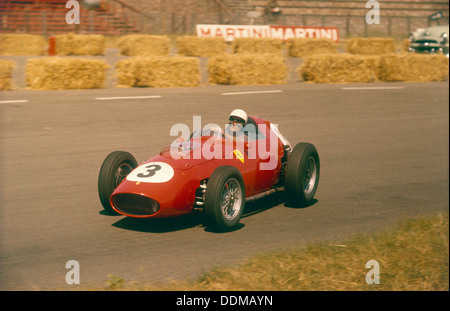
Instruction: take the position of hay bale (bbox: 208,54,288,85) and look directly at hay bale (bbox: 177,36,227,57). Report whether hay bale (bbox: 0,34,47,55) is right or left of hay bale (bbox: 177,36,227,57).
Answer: left

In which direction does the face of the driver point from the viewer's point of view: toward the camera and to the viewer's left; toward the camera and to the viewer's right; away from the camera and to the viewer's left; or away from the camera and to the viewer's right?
toward the camera and to the viewer's left

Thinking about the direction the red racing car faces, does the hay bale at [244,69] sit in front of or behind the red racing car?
behind

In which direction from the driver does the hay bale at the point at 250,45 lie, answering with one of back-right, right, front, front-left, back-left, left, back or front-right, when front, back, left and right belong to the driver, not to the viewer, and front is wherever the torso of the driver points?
back-right

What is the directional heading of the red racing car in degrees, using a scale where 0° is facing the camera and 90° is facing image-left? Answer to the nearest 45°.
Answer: approximately 45°

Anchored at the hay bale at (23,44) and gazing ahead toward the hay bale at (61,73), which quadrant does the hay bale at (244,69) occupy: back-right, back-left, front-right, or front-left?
front-left

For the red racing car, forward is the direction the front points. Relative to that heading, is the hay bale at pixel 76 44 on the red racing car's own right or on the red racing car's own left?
on the red racing car's own right

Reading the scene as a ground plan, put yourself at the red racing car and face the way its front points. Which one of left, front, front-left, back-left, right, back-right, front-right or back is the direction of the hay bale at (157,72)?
back-right

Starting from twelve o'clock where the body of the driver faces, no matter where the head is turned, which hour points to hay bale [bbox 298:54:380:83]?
The hay bale is roughly at 5 o'clock from the driver.

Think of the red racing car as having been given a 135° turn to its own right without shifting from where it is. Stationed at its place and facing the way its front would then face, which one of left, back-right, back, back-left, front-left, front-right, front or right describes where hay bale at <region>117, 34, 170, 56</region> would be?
front

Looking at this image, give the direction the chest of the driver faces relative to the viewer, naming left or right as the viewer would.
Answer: facing the viewer and to the left of the viewer

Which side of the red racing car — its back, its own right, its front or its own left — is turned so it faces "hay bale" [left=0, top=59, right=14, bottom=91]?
right
